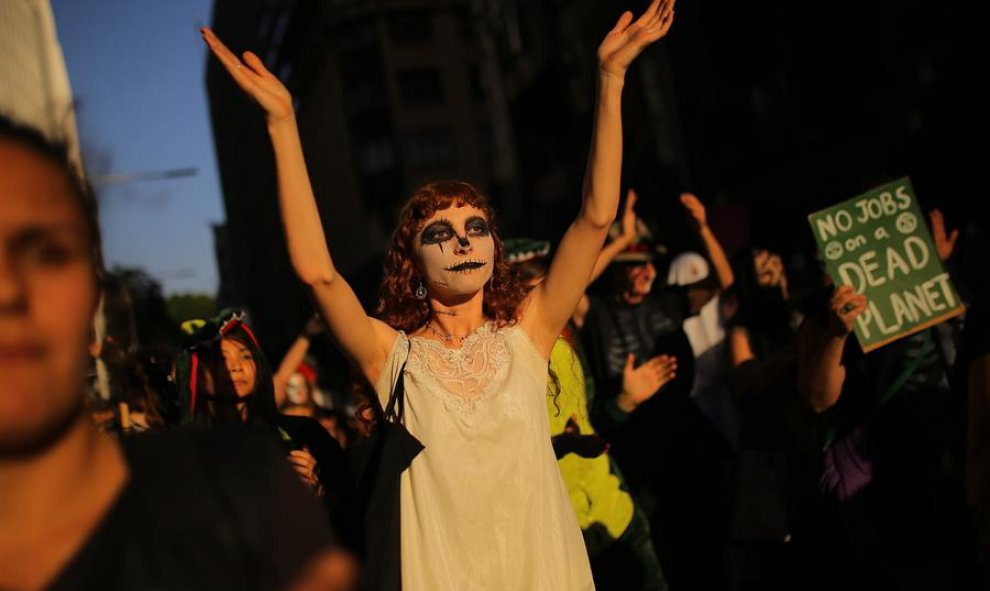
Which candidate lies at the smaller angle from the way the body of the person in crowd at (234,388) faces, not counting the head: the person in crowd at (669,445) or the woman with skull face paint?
the woman with skull face paint

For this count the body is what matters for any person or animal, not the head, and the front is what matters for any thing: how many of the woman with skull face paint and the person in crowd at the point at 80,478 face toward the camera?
2

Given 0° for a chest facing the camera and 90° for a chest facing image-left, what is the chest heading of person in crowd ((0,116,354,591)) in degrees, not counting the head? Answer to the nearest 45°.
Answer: approximately 0°

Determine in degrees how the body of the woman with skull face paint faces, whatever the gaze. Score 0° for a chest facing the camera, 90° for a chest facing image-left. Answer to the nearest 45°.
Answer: approximately 0°

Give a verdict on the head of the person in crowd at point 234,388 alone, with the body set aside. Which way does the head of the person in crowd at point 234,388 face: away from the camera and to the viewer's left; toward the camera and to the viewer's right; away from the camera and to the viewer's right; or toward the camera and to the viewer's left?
toward the camera and to the viewer's right

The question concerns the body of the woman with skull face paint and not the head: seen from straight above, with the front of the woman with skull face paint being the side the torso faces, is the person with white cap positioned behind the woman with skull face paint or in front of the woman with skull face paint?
behind

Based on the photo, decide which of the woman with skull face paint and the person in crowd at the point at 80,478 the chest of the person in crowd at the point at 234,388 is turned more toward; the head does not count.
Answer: the woman with skull face paint

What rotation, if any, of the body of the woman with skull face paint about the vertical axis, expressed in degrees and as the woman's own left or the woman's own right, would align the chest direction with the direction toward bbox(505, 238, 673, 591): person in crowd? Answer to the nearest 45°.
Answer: approximately 180°

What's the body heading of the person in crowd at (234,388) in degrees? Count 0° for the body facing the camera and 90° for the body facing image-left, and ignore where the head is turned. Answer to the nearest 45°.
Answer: approximately 315°
